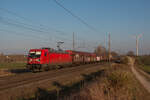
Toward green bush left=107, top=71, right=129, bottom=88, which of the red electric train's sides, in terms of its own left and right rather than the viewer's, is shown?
left

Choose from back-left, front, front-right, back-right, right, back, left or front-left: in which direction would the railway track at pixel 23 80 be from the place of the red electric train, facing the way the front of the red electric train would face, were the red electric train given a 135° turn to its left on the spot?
right

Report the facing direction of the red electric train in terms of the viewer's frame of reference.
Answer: facing the viewer and to the left of the viewer
